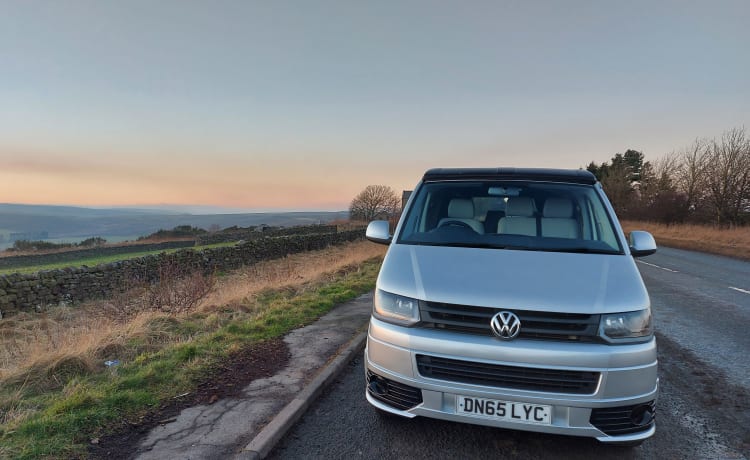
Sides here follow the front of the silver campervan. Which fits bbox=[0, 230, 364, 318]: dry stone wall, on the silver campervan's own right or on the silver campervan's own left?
on the silver campervan's own right

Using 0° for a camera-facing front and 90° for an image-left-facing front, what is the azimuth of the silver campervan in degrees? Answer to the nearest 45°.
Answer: approximately 0°

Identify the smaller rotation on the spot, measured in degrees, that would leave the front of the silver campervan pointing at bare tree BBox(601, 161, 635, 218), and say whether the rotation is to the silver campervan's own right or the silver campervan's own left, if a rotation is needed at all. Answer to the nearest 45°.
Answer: approximately 180°

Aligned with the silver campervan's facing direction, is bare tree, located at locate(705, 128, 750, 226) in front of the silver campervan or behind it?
behind
